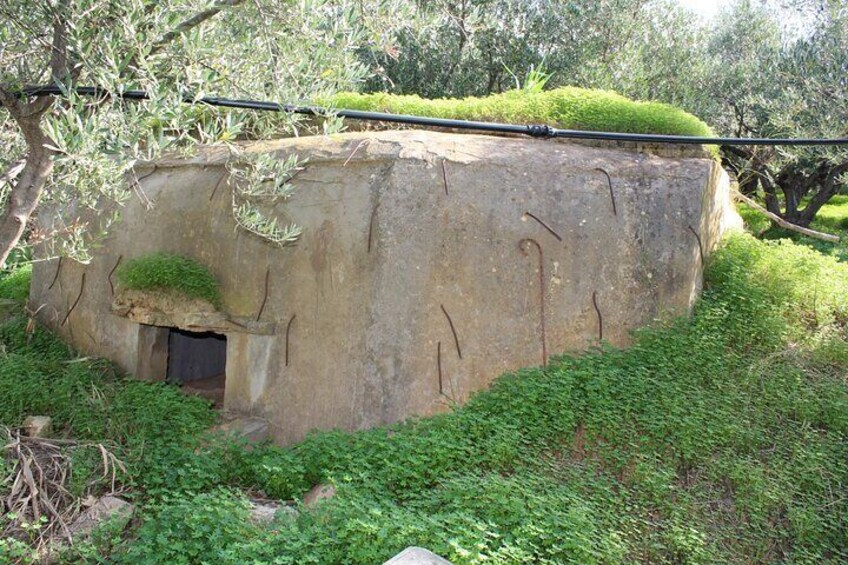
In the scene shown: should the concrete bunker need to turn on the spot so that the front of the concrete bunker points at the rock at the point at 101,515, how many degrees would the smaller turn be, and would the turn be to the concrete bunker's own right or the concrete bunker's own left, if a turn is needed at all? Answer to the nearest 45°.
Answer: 0° — it already faces it

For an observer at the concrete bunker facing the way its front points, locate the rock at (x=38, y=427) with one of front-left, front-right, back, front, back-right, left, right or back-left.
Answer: front-right

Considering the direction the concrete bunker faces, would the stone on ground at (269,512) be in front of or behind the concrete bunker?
in front

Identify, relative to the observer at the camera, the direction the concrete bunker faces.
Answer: facing the viewer and to the left of the viewer

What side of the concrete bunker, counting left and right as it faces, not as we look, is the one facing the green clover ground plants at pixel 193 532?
front

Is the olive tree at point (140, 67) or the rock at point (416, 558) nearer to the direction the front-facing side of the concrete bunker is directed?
the olive tree

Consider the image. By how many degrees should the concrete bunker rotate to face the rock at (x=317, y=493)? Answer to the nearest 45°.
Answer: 0° — it already faces it
